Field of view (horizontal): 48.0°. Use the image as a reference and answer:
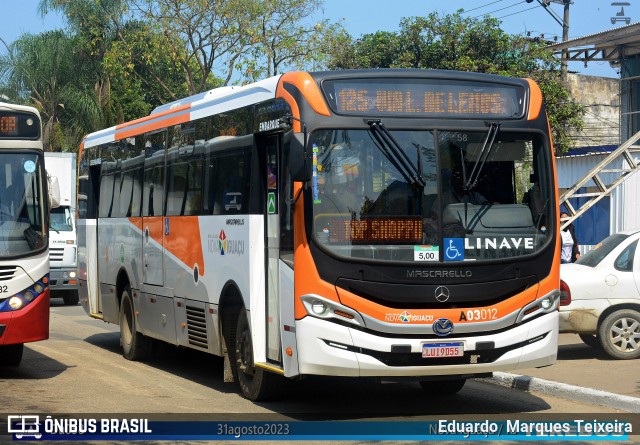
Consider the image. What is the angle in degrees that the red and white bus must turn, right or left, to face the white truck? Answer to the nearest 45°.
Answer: approximately 135° to its left

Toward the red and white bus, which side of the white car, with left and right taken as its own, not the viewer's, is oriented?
back

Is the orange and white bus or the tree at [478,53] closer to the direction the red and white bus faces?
the orange and white bus

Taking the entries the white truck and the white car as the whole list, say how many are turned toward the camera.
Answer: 1

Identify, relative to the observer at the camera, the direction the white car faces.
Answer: facing away from the viewer and to the right of the viewer

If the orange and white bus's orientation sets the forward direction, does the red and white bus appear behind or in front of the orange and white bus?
behind

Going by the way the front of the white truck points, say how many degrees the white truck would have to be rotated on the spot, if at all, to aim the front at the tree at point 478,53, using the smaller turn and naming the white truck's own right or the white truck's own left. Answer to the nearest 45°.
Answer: approximately 90° to the white truck's own left

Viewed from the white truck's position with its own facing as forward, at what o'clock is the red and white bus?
The red and white bus is roughly at 12 o'clock from the white truck.

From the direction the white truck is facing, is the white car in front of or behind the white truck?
in front
